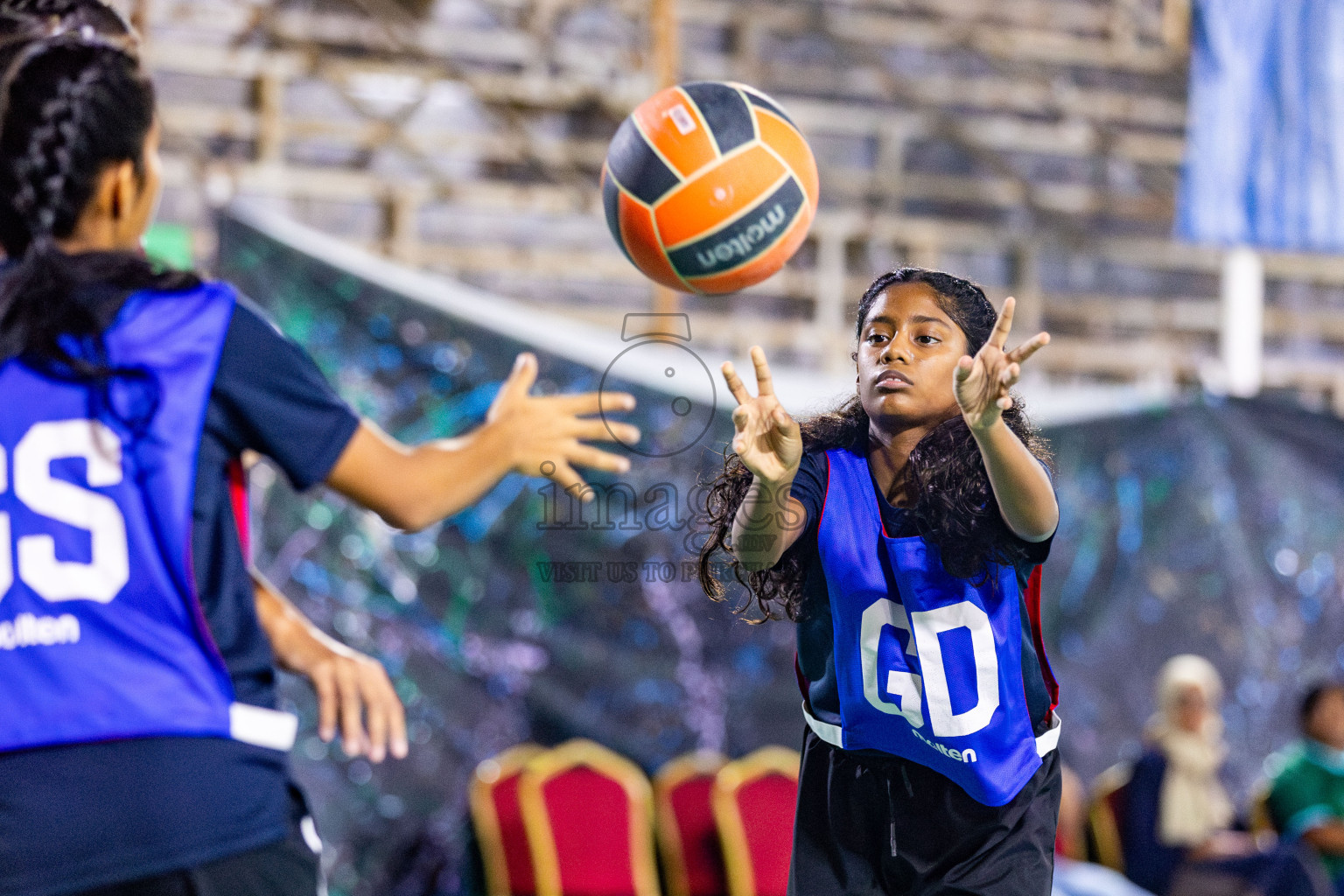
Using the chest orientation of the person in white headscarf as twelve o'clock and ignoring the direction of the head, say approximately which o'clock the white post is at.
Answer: The white post is roughly at 6 o'clock from the person in white headscarf.

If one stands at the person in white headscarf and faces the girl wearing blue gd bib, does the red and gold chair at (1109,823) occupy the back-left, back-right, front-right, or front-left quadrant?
front-right

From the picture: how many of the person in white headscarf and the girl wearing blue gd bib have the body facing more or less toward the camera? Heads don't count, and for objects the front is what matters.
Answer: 2

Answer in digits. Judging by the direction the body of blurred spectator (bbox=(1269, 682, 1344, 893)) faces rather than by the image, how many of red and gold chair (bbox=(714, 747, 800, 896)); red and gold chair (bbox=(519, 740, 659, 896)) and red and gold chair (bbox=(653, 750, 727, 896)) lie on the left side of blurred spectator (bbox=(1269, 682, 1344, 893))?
0

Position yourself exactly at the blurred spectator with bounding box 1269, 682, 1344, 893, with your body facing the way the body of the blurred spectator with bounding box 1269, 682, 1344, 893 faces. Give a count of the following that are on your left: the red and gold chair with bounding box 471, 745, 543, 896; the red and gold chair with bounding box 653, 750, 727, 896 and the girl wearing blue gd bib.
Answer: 0

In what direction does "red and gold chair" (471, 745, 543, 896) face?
toward the camera

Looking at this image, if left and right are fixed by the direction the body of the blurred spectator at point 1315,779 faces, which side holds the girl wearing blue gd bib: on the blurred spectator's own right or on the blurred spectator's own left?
on the blurred spectator's own right

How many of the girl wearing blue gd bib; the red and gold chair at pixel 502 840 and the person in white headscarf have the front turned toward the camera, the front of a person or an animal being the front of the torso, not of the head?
3

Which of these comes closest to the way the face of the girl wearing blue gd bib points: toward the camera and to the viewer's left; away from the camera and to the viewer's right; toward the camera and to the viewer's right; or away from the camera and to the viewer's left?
toward the camera and to the viewer's left

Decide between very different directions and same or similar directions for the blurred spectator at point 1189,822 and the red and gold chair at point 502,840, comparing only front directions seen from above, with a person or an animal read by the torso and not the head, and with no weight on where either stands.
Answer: same or similar directions

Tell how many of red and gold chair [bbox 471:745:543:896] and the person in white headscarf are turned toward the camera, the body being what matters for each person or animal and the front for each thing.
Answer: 2

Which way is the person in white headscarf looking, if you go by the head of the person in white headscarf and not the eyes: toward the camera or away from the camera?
toward the camera

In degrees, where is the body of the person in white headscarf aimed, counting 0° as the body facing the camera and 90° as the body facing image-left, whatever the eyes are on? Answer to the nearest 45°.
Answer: approximately 0°

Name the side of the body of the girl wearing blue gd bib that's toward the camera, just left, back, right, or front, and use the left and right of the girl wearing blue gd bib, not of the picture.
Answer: front

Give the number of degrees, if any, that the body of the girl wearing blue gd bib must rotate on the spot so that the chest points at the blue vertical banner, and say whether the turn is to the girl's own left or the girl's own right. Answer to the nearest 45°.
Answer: approximately 180°

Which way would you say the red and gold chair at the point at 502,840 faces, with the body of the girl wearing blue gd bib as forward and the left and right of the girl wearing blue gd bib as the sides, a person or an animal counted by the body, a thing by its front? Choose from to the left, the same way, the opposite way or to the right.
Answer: the same way

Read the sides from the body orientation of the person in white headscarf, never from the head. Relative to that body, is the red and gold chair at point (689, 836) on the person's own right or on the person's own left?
on the person's own right
